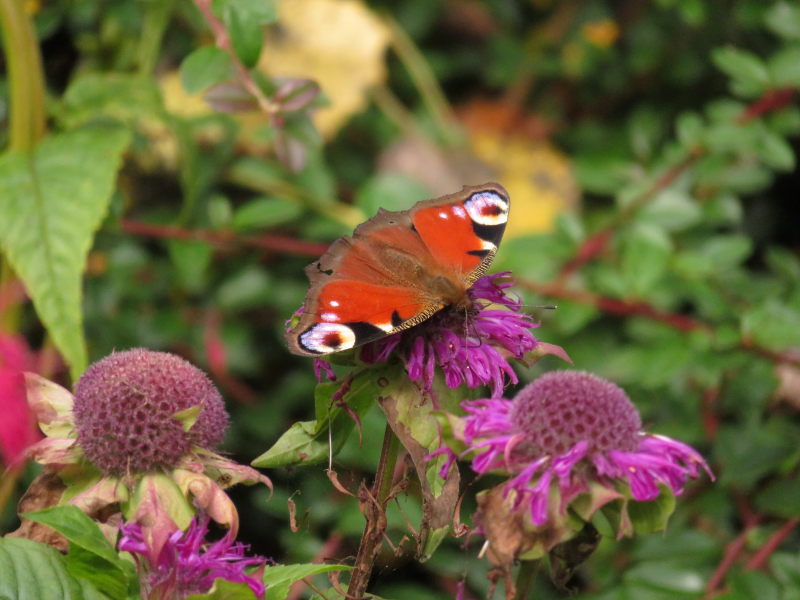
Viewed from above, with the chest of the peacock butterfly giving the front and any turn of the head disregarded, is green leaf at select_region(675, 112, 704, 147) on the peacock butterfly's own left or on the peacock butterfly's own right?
on the peacock butterfly's own left

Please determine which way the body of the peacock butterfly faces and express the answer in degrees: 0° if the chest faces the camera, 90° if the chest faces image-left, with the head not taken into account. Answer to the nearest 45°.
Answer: approximately 315°

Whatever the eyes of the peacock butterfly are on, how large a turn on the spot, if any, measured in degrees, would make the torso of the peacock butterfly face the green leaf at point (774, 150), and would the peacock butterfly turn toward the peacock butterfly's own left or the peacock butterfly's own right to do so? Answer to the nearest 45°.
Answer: approximately 90° to the peacock butterfly's own left

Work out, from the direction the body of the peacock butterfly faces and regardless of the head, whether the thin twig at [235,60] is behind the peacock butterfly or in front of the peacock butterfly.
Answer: behind

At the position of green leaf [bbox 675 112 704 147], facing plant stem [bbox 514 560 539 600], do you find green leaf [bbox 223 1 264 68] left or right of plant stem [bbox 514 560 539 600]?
right
